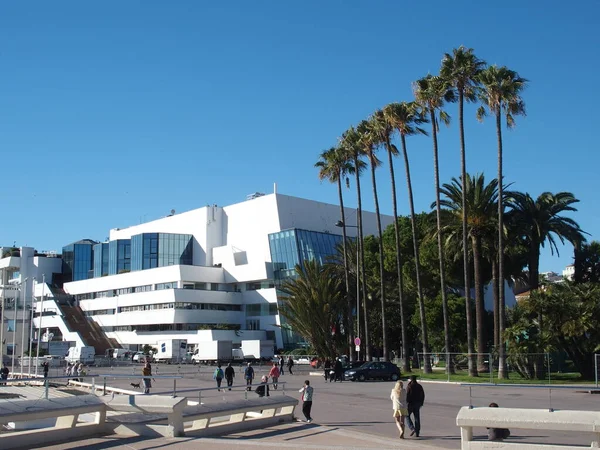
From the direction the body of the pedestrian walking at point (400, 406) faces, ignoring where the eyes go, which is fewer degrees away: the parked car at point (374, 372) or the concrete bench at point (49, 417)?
the parked car

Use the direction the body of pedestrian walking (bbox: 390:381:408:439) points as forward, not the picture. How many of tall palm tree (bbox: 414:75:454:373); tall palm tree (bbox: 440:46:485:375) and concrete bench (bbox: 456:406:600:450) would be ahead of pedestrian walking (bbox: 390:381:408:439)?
2

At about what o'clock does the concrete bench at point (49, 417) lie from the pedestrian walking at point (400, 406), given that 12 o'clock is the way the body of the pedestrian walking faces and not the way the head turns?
The concrete bench is roughly at 8 o'clock from the pedestrian walking.

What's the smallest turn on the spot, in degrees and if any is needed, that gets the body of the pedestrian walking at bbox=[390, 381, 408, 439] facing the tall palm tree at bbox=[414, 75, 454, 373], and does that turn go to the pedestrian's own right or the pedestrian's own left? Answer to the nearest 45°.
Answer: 0° — they already face it

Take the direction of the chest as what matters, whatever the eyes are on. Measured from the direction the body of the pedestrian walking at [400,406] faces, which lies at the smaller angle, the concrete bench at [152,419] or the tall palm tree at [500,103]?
the tall palm tree

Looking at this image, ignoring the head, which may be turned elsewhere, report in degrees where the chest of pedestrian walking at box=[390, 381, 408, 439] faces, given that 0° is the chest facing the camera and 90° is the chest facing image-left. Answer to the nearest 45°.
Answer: approximately 180°

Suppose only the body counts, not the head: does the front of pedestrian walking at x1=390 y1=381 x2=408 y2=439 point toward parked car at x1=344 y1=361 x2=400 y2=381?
yes

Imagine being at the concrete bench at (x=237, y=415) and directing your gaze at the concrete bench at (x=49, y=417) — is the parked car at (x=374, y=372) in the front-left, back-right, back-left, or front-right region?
back-right

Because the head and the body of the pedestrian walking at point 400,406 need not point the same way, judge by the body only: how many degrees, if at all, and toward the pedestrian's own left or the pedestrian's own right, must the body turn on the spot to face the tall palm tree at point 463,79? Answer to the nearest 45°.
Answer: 0° — they already face it

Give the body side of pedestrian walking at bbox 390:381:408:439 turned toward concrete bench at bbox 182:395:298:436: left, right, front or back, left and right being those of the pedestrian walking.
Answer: left

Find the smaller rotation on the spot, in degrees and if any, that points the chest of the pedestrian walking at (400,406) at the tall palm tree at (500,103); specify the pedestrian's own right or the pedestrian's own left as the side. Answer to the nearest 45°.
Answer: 0° — they already face it
